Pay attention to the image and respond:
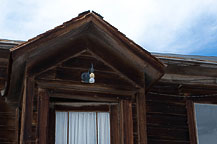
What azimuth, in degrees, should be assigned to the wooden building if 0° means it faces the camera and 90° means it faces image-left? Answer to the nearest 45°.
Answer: approximately 0°
